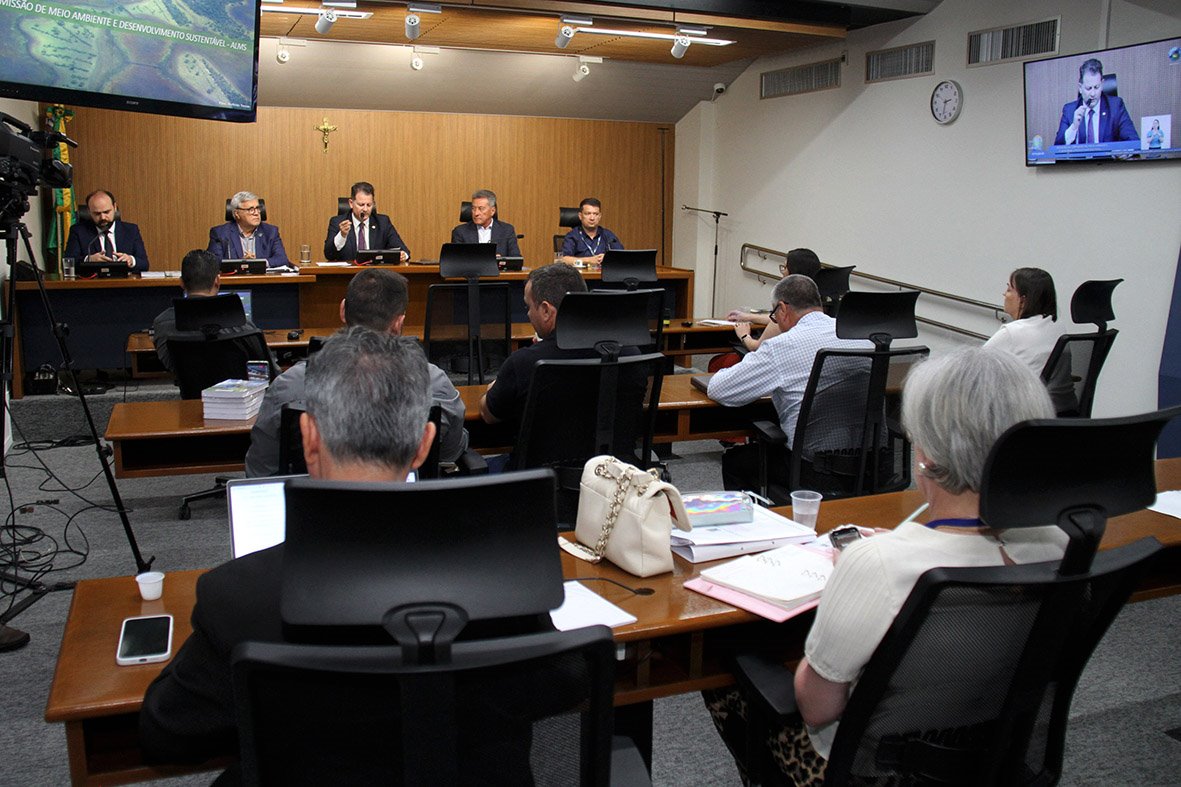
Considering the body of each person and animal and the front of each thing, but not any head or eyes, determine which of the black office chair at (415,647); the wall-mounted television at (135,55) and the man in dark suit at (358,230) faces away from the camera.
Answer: the black office chair

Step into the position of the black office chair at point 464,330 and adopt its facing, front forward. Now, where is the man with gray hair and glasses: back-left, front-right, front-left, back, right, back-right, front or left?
front-left

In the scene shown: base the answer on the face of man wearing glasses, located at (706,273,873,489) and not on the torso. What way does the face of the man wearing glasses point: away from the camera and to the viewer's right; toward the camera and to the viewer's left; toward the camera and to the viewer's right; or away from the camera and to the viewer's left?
away from the camera and to the viewer's left

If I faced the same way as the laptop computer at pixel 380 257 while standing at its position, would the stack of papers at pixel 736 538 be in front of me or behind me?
behind

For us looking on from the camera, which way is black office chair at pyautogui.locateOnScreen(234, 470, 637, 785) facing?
facing away from the viewer

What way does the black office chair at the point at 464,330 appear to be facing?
away from the camera

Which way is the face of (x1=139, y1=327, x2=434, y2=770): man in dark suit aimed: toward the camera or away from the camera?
away from the camera

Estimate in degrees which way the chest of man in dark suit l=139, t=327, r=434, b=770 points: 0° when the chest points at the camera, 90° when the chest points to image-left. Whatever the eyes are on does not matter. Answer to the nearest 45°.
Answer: approximately 180°

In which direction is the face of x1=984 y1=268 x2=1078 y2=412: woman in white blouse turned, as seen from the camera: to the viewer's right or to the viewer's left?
to the viewer's left

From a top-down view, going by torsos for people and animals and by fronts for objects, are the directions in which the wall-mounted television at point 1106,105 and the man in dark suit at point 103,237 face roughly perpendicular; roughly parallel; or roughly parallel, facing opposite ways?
roughly perpendicular

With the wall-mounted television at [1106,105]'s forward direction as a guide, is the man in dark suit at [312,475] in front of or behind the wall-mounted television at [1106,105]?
in front

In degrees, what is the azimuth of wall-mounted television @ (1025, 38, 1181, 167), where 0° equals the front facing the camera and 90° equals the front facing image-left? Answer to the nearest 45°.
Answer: approximately 45°

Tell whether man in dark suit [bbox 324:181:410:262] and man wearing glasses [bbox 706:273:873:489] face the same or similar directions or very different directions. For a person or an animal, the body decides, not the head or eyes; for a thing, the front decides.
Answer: very different directions

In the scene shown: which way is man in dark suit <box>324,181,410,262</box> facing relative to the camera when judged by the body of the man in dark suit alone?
toward the camera

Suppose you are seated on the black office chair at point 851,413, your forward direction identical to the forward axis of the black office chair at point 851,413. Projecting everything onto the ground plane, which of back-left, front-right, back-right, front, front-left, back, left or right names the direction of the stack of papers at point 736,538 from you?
back-left

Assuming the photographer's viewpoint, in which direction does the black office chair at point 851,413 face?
facing away from the viewer and to the left of the viewer

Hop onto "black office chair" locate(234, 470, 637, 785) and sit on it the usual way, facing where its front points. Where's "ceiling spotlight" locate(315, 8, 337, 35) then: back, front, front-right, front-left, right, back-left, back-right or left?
front

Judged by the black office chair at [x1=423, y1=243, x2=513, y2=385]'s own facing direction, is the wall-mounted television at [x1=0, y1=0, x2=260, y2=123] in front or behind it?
behind

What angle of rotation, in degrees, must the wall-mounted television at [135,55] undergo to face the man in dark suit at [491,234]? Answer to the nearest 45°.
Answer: approximately 90° to its left
